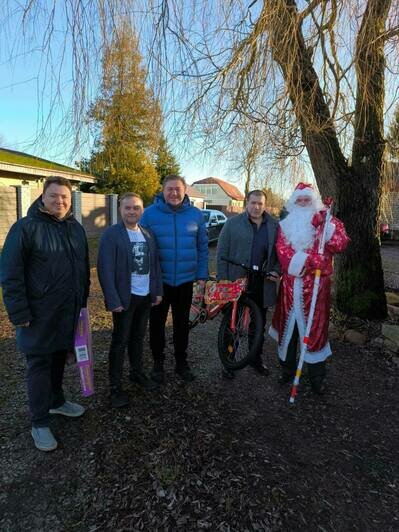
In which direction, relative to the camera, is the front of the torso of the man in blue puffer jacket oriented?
toward the camera

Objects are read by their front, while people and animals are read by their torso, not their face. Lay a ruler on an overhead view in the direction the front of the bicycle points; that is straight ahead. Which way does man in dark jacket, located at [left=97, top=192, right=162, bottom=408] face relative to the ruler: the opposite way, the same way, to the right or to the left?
the same way

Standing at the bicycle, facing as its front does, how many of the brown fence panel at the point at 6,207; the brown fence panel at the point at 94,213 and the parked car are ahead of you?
0

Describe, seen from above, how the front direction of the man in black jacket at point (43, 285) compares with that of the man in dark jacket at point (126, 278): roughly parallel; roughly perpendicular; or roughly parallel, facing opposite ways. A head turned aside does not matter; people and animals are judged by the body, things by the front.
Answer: roughly parallel

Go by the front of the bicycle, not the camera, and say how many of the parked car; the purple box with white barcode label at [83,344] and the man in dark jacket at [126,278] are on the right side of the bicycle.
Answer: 2

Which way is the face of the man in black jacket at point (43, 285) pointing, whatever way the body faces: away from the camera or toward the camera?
toward the camera

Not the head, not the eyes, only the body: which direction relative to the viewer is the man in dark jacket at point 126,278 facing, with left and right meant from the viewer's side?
facing the viewer and to the right of the viewer

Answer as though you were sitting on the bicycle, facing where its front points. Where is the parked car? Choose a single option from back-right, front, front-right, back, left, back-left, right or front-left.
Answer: back-left

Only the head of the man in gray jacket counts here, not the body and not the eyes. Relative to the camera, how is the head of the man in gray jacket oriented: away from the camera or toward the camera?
toward the camera

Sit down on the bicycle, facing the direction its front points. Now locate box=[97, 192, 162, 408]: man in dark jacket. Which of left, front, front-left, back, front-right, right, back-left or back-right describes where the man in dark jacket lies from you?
right

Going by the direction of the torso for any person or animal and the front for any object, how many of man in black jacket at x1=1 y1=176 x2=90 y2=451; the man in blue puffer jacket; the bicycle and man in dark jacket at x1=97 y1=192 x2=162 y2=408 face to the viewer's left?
0

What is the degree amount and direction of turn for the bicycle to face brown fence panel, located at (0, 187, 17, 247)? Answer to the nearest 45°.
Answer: approximately 180°

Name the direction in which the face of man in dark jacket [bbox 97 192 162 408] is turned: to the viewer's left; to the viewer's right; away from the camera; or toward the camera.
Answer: toward the camera

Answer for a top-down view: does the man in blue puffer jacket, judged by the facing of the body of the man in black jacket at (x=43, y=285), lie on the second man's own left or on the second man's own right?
on the second man's own left

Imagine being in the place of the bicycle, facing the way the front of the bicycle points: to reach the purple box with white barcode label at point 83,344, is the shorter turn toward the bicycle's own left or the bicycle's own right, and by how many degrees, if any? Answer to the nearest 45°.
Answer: approximately 90° to the bicycle's own right
